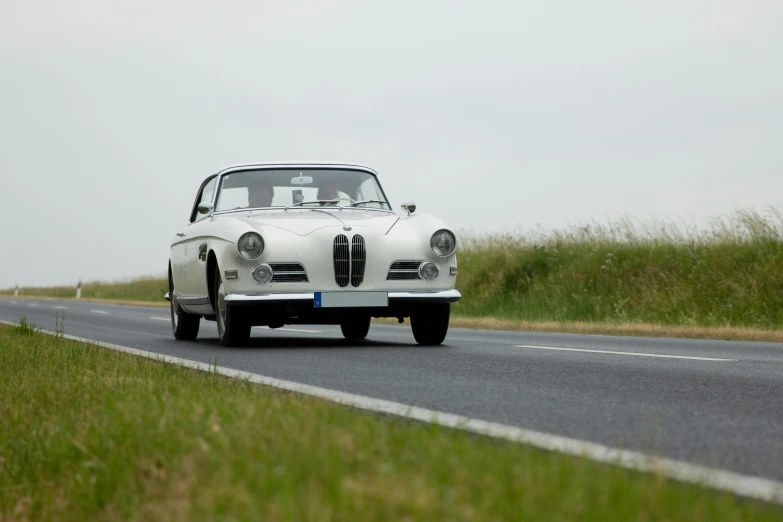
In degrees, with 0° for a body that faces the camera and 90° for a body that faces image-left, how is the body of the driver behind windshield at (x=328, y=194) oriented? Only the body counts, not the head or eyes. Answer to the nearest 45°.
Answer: approximately 0°

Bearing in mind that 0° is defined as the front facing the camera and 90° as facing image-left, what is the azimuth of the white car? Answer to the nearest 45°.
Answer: approximately 0°

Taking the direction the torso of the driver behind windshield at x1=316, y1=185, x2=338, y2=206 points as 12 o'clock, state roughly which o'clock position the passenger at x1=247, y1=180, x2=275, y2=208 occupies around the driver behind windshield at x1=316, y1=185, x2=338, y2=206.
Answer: the passenger at x1=247, y1=180, x2=275, y2=208 is roughly at 3 o'clock from the driver behind windshield at x1=316, y1=185, x2=338, y2=206.
